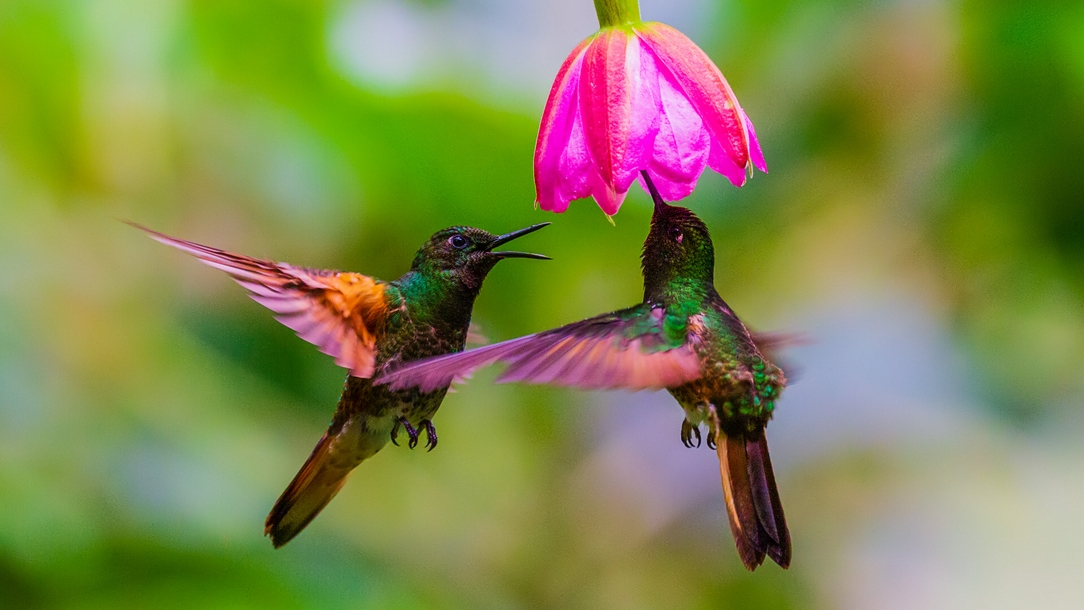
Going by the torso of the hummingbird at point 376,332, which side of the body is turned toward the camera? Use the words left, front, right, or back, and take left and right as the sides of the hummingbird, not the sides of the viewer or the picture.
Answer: right
